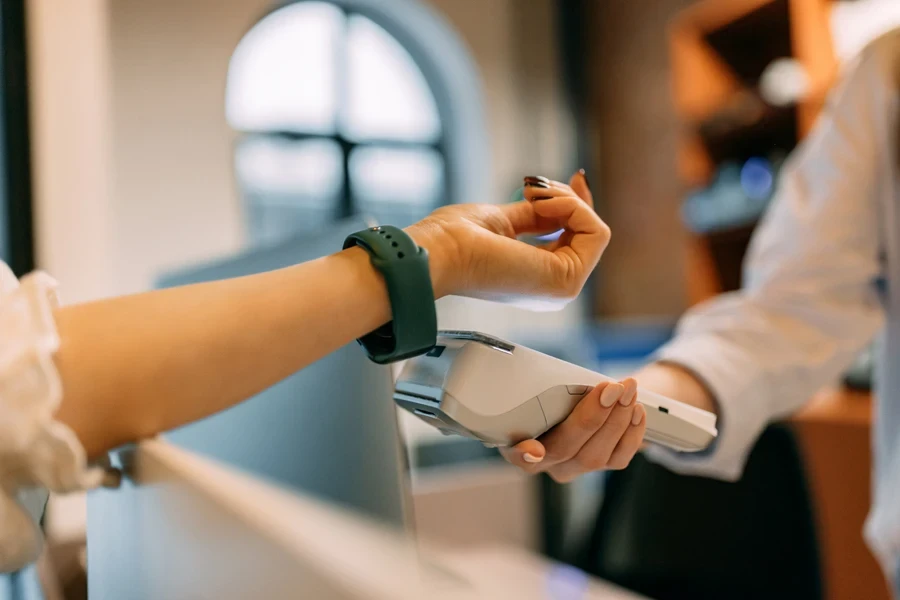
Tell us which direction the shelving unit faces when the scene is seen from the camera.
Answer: facing the viewer and to the left of the viewer
